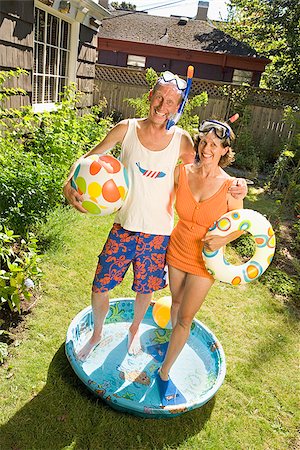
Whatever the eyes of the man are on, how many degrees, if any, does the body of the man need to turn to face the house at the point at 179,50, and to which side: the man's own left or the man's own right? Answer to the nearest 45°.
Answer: approximately 180°

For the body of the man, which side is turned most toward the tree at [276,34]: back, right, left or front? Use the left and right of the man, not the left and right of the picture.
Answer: back

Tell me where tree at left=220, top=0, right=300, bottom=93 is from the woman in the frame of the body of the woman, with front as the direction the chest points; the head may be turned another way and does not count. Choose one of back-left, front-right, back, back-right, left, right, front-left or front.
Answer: back

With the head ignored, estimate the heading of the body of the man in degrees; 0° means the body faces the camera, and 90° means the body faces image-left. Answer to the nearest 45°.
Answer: approximately 0°

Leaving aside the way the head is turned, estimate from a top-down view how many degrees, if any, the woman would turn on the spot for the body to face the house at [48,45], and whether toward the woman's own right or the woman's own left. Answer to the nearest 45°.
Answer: approximately 135° to the woman's own right

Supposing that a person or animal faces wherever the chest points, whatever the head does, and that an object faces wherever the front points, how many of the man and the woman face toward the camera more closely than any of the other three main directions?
2

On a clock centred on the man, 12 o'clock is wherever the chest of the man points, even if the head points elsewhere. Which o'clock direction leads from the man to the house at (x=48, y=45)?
The house is roughly at 5 o'clock from the man.

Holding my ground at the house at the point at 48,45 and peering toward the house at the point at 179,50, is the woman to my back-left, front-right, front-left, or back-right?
back-right

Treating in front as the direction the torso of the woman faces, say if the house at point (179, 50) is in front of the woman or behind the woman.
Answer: behind
